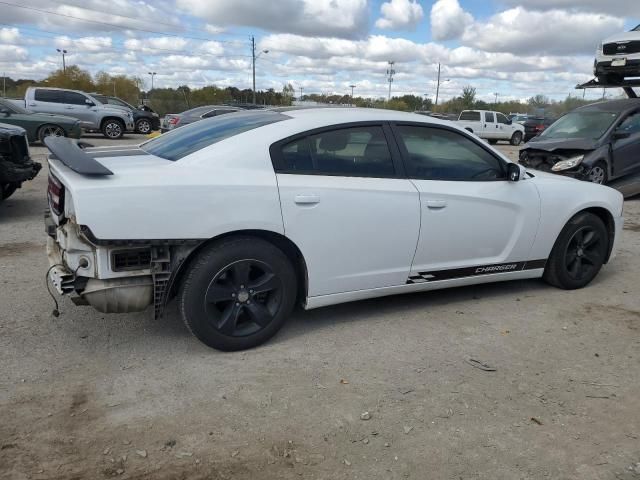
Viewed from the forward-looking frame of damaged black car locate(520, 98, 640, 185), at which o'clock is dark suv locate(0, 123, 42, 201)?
The dark suv is roughly at 12 o'clock from the damaged black car.

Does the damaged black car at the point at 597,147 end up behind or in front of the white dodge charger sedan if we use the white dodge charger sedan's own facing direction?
in front

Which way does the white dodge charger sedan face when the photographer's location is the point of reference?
facing away from the viewer and to the right of the viewer

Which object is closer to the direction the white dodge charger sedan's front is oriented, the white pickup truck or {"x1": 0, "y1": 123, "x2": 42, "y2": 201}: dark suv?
the white pickup truck

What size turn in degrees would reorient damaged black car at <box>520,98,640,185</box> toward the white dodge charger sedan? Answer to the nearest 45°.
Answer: approximately 45° to its left

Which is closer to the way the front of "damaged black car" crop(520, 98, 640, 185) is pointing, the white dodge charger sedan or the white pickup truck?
the white dodge charger sedan

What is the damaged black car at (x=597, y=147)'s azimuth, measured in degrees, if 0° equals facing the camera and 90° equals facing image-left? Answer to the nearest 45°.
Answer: approximately 45°

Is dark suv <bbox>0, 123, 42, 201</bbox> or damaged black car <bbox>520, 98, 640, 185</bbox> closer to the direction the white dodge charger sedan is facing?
the damaged black car

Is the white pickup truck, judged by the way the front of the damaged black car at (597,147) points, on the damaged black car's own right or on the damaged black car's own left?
on the damaged black car's own right

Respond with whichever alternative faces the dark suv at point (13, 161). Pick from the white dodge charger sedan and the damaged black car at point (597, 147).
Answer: the damaged black car
